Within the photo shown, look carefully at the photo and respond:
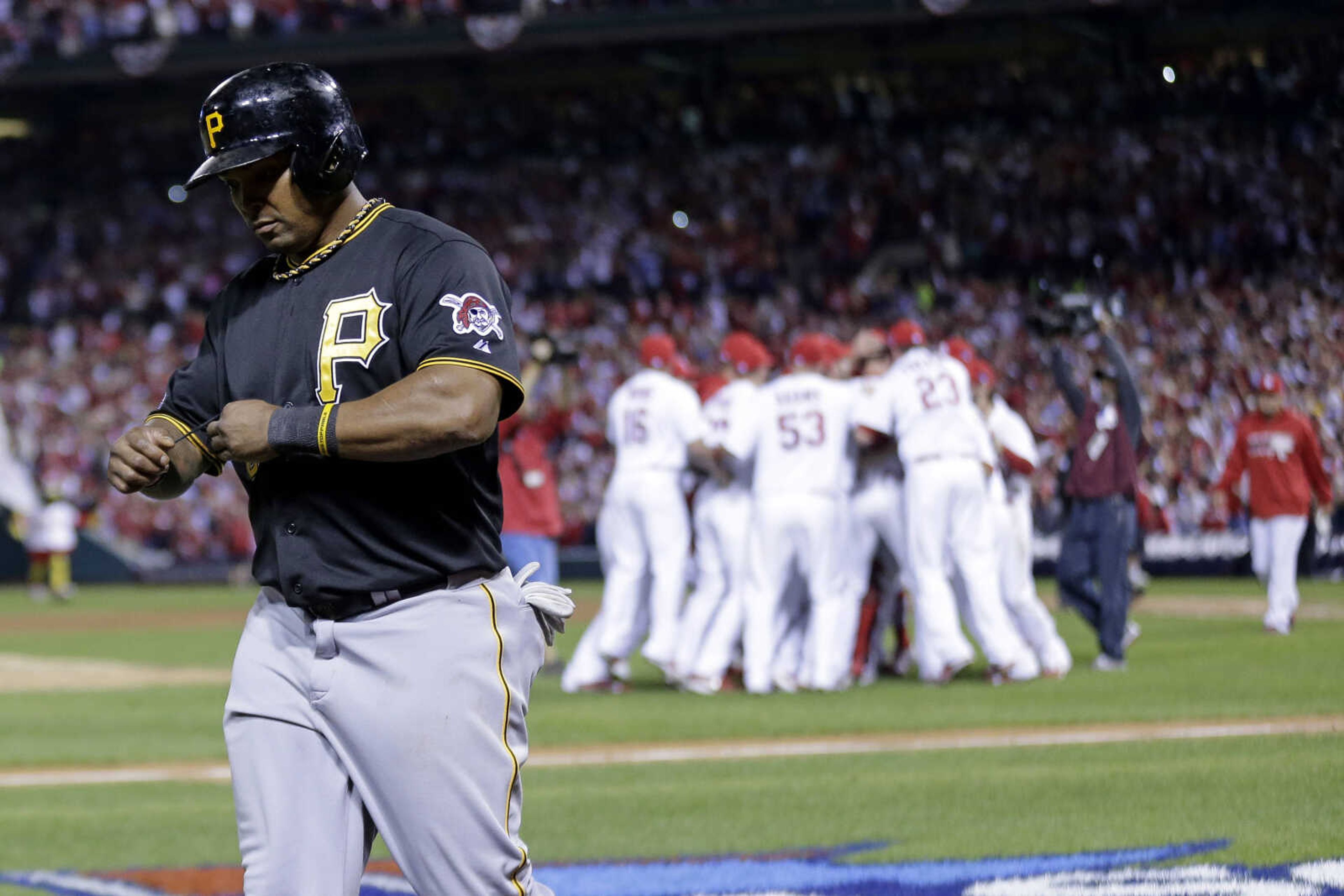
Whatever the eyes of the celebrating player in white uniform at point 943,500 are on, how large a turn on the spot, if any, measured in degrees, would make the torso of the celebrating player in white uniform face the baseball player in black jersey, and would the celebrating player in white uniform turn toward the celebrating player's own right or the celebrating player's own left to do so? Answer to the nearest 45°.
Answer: approximately 180°

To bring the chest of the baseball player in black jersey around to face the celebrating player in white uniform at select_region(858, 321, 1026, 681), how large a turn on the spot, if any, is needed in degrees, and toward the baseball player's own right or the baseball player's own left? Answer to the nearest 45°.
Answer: approximately 180°

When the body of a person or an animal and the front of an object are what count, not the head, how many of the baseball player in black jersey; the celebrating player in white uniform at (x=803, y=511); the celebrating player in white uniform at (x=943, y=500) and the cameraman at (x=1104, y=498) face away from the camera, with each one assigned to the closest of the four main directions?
2

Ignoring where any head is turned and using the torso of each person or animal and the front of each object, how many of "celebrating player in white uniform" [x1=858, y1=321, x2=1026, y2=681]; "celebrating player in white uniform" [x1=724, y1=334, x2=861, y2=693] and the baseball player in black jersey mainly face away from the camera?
2

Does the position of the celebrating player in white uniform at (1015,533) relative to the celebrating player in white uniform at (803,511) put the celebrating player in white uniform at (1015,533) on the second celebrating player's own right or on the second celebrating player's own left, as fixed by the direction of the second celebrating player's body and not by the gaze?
on the second celebrating player's own right

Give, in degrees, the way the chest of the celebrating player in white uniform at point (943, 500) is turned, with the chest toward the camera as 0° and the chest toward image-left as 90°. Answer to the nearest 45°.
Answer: approximately 180°

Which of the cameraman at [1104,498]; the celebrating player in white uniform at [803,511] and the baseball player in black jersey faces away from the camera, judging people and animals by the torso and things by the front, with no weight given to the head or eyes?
the celebrating player in white uniform

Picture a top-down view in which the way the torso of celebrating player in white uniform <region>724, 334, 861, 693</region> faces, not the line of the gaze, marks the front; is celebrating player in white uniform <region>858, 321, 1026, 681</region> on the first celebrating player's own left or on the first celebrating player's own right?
on the first celebrating player's own right

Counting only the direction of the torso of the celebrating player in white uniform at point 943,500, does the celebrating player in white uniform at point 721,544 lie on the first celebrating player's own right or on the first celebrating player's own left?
on the first celebrating player's own left

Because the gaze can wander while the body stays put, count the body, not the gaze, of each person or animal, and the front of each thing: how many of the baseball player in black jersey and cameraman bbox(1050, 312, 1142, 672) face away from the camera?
0

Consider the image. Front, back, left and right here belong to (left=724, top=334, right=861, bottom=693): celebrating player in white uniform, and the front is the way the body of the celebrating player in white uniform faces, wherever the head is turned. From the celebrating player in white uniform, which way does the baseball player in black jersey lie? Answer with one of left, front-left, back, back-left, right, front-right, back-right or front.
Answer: back

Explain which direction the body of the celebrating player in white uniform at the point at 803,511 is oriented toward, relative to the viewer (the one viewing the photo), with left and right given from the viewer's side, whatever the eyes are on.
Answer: facing away from the viewer

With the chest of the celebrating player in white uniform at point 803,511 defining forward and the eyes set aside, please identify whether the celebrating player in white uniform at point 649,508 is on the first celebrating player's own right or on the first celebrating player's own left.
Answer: on the first celebrating player's own left

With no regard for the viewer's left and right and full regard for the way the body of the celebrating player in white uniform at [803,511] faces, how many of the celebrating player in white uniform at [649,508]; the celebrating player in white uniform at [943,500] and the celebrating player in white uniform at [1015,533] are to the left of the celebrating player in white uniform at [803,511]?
1

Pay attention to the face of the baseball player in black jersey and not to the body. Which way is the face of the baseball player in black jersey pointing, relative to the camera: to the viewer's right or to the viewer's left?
to the viewer's left

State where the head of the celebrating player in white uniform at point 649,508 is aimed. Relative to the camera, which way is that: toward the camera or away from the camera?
away from the camera

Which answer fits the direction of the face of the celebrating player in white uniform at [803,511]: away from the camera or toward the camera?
away from the camera
